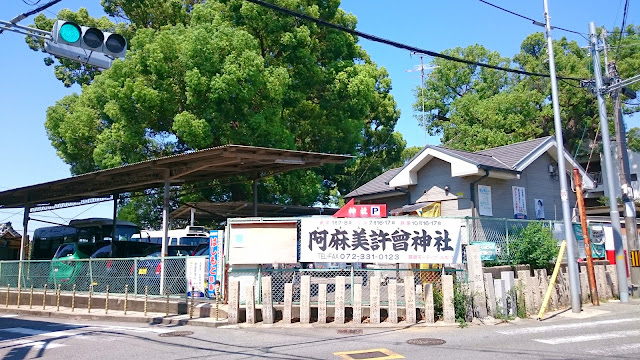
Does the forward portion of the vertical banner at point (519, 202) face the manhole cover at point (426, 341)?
yes

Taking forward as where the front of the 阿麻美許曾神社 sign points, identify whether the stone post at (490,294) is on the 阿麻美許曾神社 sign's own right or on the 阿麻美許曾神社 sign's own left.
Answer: on the 阿麻美許曾神社 sign's own left

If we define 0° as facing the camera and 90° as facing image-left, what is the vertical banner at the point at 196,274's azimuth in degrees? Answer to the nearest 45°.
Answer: approximately 0°

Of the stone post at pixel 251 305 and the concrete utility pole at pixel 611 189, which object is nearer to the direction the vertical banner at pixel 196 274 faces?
the stone post

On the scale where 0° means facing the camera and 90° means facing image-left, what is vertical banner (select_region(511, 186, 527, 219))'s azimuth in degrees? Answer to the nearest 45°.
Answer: approximately 0°

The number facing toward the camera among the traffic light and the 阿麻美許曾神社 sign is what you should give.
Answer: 2

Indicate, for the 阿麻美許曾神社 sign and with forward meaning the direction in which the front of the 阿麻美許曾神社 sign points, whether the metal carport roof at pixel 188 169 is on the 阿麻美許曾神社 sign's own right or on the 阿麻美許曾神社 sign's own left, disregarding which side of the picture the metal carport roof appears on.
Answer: on the 阿麻美許曾神社 sign's own right
